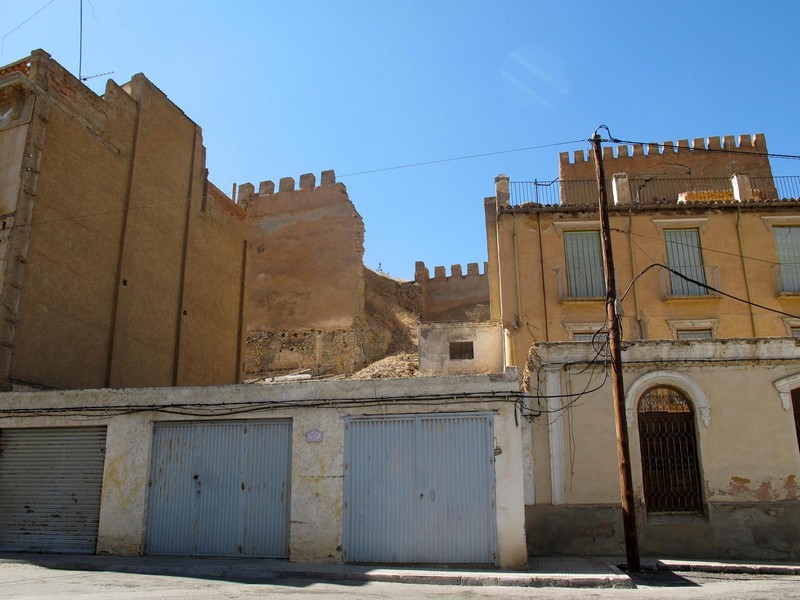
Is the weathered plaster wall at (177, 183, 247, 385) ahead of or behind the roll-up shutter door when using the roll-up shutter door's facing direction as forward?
behind

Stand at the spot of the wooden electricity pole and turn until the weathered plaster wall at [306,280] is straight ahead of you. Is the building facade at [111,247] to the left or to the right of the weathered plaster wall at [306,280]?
left

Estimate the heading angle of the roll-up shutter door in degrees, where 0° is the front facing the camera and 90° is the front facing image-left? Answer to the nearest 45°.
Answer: approximately 0°

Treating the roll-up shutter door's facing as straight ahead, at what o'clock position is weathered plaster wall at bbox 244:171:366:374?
The weathered plaster wall is roughly at 7 o'clock from the roll-up shutter door.

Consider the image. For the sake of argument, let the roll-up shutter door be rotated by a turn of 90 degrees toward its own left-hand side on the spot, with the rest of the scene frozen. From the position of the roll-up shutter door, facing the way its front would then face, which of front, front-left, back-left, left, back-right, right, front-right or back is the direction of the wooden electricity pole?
front-right
